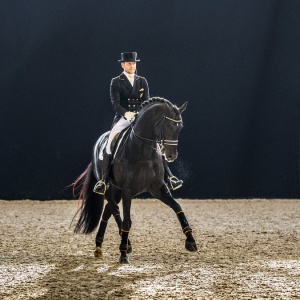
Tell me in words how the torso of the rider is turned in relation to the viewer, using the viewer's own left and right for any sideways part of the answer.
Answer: facing the viewer and to the right of the viewer

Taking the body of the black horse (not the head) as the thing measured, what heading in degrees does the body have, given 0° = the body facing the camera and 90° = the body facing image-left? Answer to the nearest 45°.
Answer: approximately 315°
